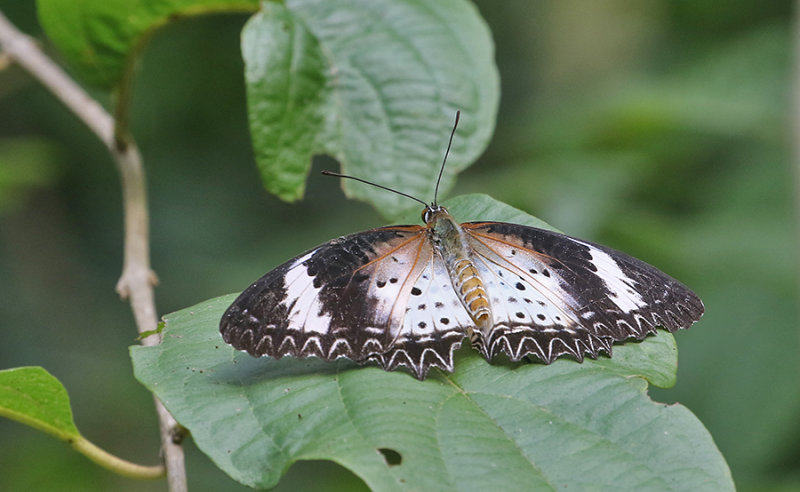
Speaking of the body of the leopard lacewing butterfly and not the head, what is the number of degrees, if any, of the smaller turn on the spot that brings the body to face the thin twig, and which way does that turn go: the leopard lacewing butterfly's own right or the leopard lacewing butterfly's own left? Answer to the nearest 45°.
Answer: approximately 45° to the leopard lacewing butterfly's own left

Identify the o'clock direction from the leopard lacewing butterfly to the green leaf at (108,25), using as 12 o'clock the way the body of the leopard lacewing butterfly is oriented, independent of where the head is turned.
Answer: The green leaf is roughly at 10 o'clock from the leopard lacewing butterfly.

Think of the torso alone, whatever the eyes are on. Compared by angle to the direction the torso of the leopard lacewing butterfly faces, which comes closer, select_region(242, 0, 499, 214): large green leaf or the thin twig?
the large green leaf

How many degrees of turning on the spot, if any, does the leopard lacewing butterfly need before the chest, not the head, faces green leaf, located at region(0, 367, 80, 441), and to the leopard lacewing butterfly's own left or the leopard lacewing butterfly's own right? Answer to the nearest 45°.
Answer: approximately 135° to the leopard lacewing butterfly's own left

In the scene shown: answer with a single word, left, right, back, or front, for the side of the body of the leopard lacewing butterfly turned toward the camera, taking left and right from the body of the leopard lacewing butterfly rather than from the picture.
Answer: back

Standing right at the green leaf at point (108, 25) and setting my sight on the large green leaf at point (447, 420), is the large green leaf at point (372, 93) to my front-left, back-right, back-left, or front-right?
front-left
